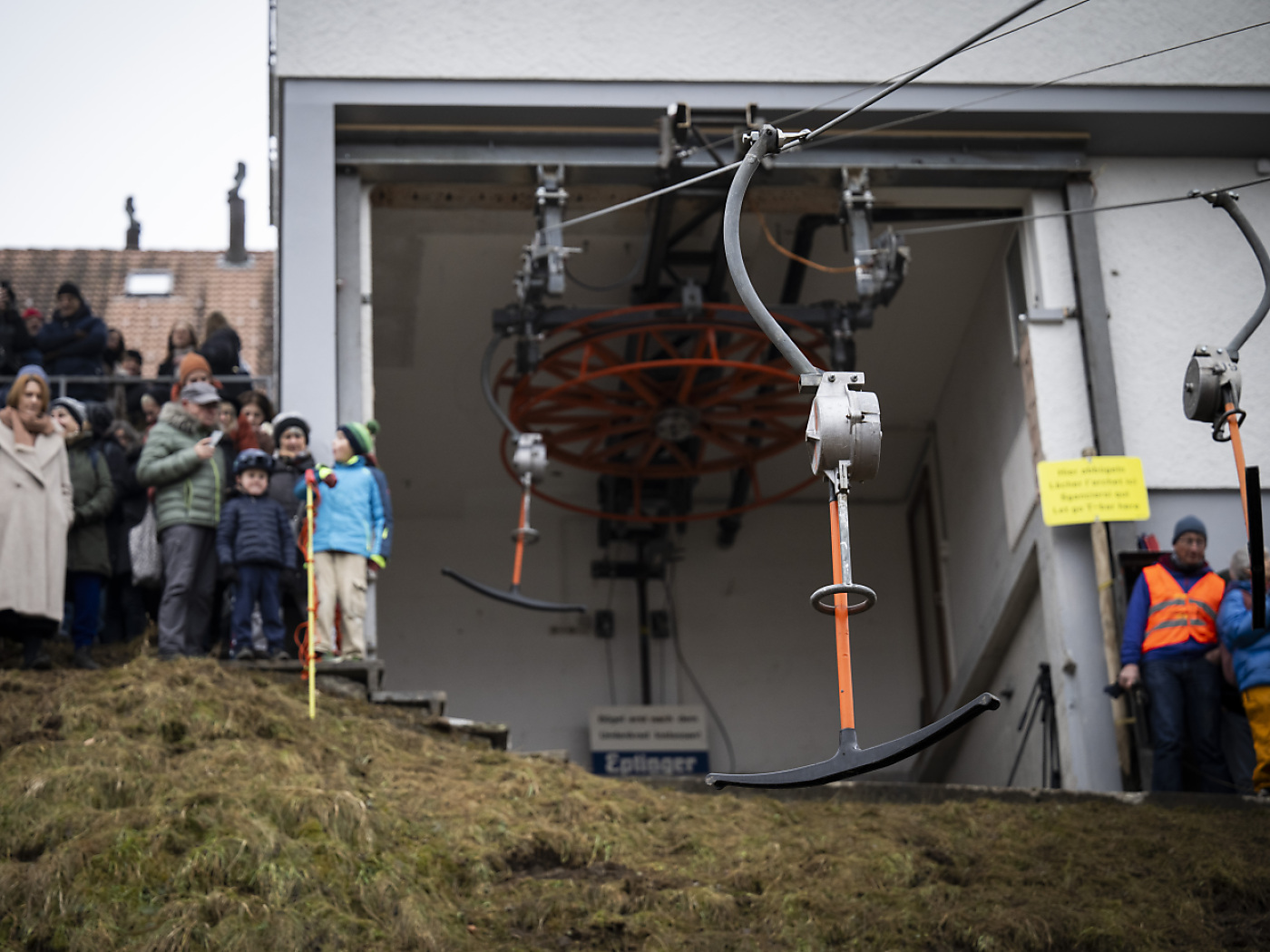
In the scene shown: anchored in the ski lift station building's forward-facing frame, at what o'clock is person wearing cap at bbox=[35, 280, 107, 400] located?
The person wearing cap is roughly at 3 o'clock from the ski lift station building.

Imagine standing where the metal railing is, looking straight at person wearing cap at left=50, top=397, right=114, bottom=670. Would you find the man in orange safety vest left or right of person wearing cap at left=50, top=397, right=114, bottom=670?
left

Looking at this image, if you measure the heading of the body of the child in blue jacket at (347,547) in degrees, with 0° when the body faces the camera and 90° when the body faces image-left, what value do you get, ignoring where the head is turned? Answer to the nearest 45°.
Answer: approximately 45°

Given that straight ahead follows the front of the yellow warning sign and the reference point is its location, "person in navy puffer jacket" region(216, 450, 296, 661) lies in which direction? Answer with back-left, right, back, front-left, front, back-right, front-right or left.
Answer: front-right

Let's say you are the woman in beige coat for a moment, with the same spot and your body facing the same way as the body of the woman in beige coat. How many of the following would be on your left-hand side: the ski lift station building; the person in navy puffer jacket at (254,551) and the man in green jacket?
3

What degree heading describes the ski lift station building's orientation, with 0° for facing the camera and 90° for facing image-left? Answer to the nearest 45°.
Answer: approximately 0°
